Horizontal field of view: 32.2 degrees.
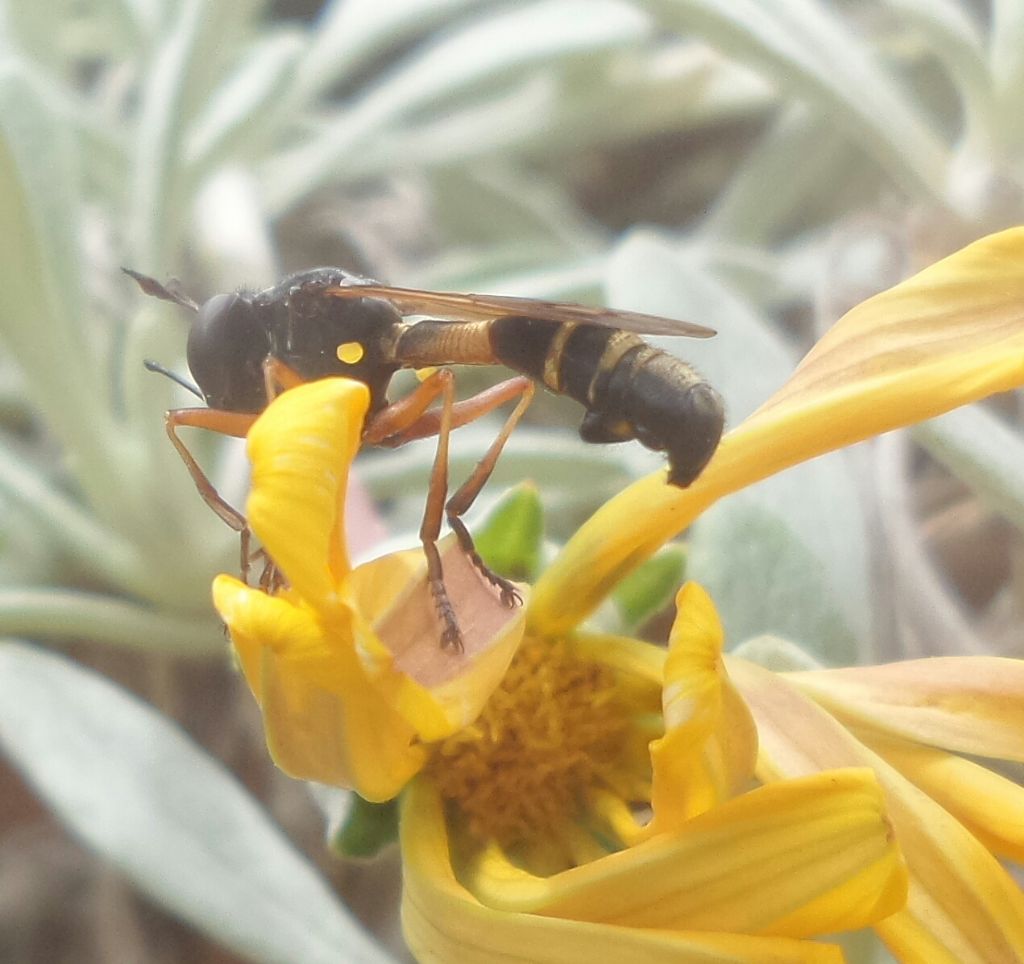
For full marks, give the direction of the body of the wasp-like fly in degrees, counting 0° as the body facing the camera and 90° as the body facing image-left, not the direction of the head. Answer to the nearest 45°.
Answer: approximately 90°
